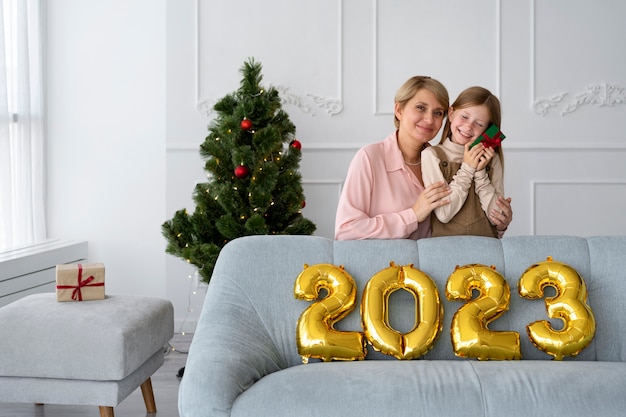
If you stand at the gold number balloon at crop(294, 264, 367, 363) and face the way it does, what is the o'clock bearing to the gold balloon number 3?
The gold balloon number 3 is roughly at 9 o'clock from the gold number balloon.

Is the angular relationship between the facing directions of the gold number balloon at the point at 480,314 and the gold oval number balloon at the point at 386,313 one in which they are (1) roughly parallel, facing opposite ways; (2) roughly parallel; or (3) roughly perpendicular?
roughly parallel

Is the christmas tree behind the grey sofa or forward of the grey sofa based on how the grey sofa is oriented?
behind

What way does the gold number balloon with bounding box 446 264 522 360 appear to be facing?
toward the camera

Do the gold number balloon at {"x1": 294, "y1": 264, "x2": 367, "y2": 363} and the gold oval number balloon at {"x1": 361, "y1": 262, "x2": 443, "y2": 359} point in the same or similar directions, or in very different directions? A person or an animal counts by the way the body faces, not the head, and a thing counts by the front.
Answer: same or similar directions

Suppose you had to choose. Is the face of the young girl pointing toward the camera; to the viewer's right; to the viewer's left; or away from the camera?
toward the camera

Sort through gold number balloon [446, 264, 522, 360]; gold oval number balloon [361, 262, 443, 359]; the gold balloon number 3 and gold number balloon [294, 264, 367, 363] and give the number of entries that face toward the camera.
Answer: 4

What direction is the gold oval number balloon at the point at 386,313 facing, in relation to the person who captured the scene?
facing the viewer

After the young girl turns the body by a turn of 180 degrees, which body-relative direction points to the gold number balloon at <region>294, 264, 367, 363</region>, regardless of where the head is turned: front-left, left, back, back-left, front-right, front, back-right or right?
back-left

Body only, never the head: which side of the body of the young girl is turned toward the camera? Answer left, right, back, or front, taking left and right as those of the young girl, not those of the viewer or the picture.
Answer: front

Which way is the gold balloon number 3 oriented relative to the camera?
toward the camera

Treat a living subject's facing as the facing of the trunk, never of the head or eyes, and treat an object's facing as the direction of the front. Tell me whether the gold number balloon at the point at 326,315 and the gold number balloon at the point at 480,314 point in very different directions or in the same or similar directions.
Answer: same or similar directions

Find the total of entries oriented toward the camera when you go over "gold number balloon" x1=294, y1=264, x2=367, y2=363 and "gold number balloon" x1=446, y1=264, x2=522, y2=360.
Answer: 2
